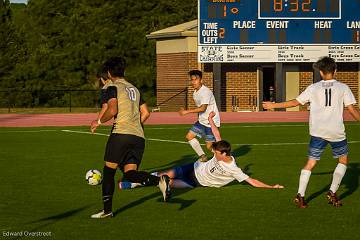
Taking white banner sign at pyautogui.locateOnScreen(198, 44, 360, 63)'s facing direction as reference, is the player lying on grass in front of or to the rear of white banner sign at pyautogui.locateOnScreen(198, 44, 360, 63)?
in front

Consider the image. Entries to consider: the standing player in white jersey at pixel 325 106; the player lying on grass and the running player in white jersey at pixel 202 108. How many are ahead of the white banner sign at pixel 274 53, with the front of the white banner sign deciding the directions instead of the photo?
3

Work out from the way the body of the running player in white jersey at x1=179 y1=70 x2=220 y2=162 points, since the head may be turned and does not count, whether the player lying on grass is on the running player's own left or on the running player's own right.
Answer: on the running player's own left

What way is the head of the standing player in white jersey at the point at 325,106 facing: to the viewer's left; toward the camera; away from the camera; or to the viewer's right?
away from the camera

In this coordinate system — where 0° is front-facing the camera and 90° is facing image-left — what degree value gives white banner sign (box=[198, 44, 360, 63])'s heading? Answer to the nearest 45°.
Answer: approximately 0°

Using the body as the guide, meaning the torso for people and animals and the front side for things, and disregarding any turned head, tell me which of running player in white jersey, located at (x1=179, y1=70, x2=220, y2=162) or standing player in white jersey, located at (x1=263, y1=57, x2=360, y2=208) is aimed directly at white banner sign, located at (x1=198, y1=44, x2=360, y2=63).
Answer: standing player in white jersey, located at (x1=263, y1=57, x2=360, y2=208)

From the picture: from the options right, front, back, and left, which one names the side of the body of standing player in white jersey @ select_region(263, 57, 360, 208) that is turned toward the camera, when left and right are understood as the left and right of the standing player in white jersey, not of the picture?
back

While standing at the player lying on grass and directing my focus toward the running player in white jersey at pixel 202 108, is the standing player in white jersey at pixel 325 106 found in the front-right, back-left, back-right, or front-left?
back-right

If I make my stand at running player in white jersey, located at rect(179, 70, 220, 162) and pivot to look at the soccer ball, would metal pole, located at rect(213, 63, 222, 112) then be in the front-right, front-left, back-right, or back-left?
back-right

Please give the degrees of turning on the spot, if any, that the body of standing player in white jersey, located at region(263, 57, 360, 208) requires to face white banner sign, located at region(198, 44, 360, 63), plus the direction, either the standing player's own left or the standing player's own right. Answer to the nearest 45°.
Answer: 0° — they already face it

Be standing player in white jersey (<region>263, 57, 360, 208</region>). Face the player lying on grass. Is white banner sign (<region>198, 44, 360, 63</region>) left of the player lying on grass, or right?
right

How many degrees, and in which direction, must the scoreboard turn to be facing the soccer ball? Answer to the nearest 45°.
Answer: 0° — it already faces it

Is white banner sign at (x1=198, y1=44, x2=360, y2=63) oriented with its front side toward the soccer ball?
yes

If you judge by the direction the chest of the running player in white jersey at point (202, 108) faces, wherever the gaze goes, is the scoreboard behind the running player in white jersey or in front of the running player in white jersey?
behind
